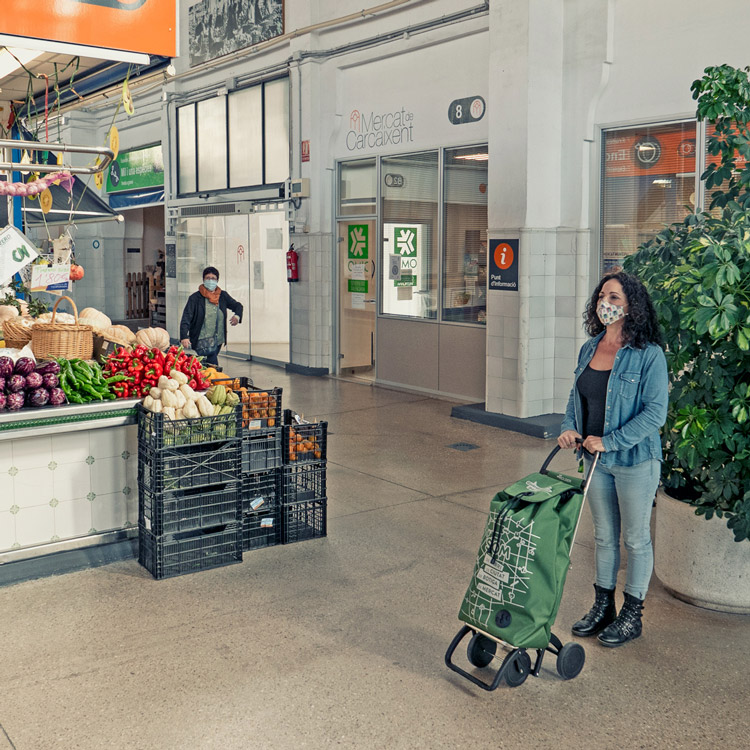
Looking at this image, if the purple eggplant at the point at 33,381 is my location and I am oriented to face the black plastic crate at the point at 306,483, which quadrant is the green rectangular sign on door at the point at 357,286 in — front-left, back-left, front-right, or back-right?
front-left

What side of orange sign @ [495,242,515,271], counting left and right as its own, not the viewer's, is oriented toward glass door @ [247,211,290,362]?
right

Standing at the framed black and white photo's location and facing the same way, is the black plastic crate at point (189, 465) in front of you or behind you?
in front

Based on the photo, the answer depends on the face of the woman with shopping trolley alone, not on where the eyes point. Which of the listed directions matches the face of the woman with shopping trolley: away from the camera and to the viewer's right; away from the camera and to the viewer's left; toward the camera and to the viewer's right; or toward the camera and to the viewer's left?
toward the camera and to the viewer's left

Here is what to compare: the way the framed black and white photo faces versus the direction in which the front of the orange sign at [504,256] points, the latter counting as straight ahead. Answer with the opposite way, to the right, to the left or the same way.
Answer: the same way

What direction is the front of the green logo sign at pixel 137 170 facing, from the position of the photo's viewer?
facing the viewer and to the left of the viewer

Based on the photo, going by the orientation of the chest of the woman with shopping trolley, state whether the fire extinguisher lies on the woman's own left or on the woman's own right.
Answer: on the woman's own right

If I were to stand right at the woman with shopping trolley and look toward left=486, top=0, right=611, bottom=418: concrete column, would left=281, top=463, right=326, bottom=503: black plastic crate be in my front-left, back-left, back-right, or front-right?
front-left

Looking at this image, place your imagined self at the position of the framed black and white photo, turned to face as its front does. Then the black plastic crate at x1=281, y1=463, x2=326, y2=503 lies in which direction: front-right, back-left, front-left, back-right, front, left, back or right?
front-left

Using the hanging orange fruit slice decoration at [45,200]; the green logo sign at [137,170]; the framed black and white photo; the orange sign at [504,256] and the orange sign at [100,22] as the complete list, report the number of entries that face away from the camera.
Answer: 0

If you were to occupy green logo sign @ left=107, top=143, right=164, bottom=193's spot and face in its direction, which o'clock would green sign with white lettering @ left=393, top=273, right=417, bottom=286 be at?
green sign with white lettering @ left=393, top=273, right=417, bottom=286 is roughly at 10 o'clock from green logo sign @ left=107, top=143, right=164, bottom=193.

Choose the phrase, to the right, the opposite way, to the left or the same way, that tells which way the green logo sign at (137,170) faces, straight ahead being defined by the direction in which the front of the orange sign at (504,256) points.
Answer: the same way

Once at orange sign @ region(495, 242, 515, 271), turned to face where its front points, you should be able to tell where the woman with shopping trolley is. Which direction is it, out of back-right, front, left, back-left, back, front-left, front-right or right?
front-left
